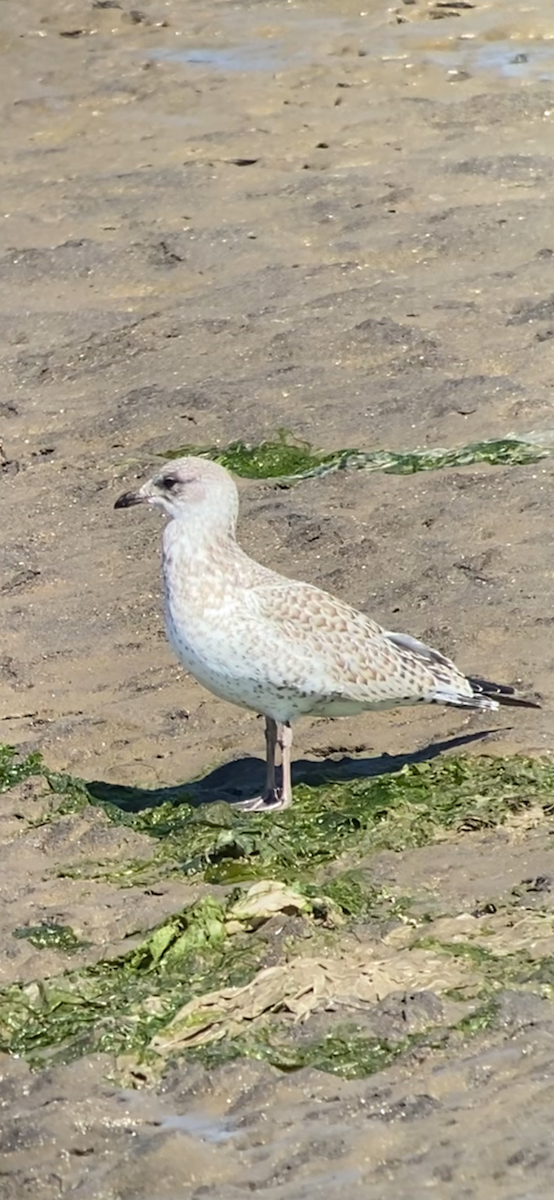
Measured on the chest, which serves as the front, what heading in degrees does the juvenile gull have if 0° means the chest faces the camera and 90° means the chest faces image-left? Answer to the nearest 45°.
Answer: approximately 90°
